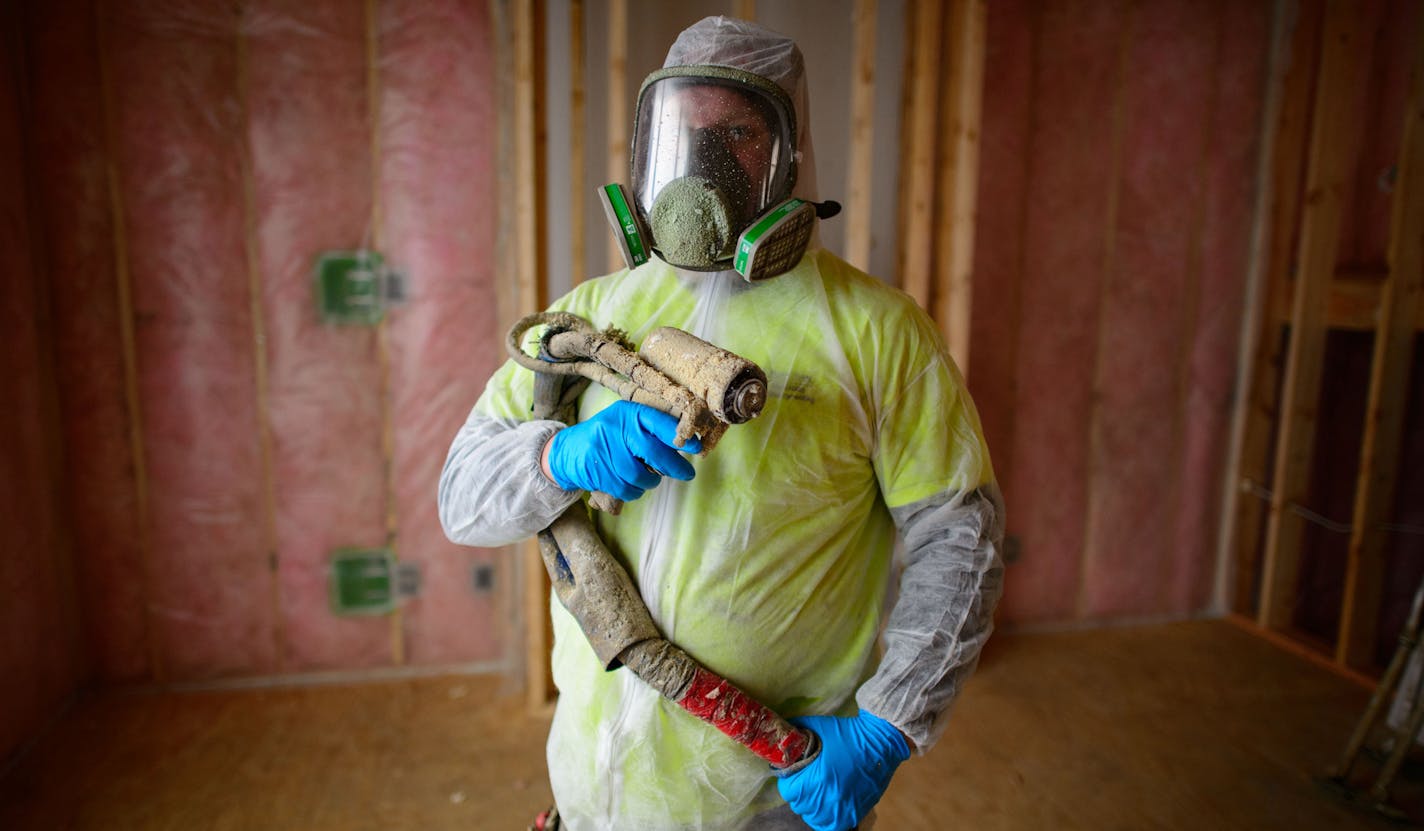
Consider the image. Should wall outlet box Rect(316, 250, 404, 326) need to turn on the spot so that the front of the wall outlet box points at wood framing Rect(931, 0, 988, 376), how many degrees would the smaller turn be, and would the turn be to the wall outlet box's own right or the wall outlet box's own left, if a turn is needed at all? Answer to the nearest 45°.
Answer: approximately 90° to the wall outlet box's own left

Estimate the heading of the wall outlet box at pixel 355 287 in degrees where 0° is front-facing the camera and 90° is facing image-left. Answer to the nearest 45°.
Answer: approximately 0°

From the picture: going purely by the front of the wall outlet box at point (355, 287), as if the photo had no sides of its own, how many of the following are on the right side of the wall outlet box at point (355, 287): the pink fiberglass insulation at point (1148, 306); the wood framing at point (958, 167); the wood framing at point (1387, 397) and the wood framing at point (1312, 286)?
0

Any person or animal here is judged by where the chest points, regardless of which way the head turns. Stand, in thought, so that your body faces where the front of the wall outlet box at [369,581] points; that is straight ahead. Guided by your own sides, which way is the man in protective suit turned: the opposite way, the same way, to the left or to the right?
the same way

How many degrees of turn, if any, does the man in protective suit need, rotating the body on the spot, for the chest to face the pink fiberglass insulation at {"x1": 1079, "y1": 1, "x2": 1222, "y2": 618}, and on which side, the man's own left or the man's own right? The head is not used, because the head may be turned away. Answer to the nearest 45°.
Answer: approximately 180°

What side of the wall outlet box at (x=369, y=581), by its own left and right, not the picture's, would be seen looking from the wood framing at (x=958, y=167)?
left

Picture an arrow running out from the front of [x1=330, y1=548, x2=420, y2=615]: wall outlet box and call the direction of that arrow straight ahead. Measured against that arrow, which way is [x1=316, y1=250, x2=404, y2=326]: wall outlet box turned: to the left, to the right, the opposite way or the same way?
the same way

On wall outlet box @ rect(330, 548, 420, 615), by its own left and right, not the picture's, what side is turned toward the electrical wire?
left

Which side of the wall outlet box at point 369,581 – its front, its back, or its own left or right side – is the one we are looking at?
front

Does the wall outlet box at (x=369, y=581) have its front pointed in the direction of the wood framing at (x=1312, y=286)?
no

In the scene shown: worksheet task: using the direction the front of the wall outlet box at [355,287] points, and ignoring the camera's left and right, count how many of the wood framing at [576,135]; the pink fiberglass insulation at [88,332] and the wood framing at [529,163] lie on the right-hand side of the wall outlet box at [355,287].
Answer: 1

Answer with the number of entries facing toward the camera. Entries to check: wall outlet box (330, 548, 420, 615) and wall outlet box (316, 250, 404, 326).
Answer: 2

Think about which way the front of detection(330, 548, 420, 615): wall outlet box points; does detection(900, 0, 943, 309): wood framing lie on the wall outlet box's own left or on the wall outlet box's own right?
on the wall outlet box's own left

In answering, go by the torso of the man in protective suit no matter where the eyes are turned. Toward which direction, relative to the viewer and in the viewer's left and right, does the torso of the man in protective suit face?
facing the viewer and to the left of the viewer

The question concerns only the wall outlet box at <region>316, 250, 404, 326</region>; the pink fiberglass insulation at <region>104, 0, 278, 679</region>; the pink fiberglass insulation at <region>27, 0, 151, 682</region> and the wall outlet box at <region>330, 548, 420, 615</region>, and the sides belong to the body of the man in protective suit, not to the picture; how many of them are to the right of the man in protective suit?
4
